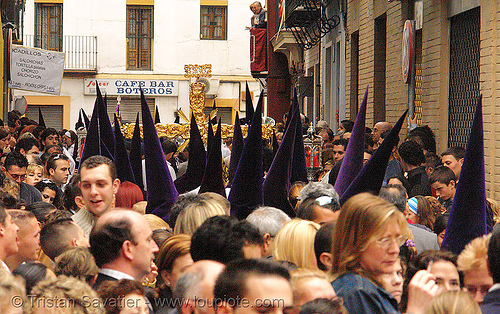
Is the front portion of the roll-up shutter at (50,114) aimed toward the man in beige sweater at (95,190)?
yes

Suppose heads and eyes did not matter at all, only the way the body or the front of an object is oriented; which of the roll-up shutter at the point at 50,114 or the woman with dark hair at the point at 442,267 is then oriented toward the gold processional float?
the roll-up shutter

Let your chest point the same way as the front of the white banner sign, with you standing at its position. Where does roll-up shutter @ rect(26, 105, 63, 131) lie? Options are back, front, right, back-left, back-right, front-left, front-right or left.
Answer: back

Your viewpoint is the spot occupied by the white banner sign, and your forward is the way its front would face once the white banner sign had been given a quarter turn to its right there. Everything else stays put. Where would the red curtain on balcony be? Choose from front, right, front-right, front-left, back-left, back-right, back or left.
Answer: back-right

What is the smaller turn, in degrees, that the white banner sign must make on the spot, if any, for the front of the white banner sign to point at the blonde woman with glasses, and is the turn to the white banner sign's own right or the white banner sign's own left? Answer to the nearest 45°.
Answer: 0° — it already faces them

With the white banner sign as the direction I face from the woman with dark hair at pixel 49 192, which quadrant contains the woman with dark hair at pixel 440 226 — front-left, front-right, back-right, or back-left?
back-right
